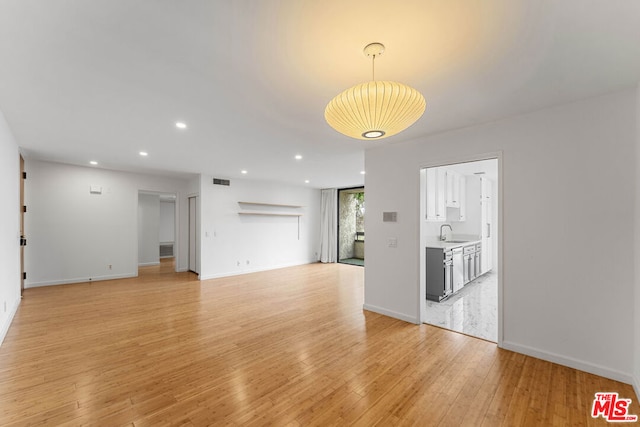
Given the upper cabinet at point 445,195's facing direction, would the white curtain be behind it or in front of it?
behind

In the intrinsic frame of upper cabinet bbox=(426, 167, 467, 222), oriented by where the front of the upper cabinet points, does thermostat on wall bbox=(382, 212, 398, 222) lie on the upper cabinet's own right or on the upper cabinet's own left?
on the upper cabinet's own right

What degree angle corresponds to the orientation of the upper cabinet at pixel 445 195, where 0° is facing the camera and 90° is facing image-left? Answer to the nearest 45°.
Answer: approximately 315°
